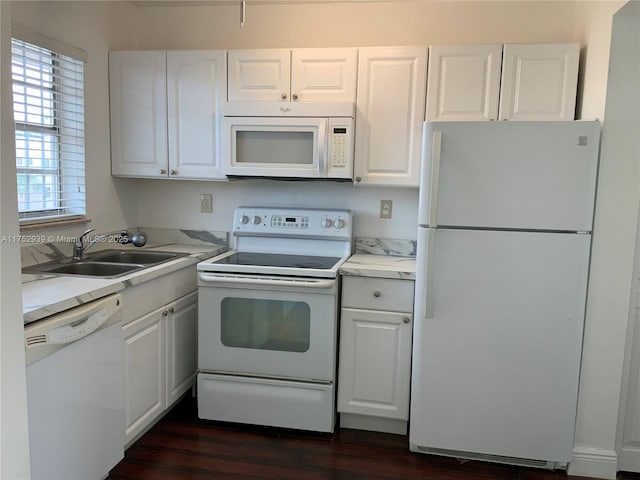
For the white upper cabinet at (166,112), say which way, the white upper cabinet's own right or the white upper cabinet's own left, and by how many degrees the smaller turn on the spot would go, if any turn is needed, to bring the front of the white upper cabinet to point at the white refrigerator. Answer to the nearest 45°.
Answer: approximately 45° to the white upper cabinet's own left

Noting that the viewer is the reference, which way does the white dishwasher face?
facing the viewer and to the right of the viewer

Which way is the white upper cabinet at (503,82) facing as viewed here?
toward the camera

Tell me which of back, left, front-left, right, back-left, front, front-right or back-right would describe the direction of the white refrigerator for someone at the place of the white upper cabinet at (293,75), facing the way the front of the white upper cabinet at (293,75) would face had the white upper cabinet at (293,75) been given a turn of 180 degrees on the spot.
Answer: back-right

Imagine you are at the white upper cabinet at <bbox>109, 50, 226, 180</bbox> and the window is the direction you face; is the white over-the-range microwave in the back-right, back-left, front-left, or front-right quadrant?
back-left

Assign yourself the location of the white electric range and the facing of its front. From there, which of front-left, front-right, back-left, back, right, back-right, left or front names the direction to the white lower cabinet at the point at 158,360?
right

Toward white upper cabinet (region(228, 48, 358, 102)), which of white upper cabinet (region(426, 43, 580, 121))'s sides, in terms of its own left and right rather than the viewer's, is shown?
right

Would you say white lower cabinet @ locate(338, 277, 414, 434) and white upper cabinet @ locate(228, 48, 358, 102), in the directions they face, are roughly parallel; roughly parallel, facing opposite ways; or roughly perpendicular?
roughly parallel

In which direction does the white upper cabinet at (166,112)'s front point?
toward the camera

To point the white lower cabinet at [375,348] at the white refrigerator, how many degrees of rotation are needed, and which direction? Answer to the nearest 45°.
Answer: approximately 90° to its left

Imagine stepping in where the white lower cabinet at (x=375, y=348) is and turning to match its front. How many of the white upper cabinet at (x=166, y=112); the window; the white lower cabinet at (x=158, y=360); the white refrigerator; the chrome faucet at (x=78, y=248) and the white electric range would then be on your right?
5

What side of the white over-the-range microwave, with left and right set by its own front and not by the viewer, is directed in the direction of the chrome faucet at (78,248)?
right
